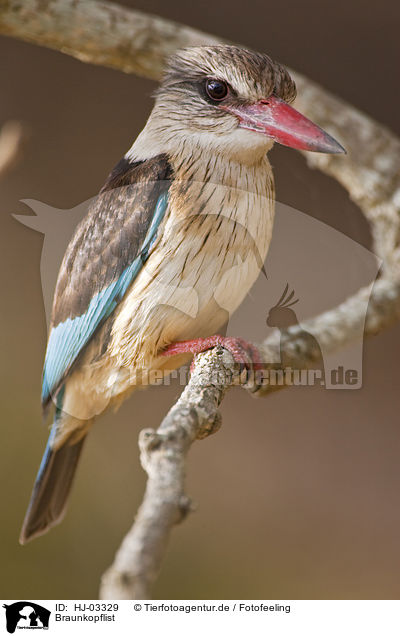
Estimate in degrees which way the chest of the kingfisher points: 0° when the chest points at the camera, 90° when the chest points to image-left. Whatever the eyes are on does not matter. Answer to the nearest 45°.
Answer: approximately 315°
